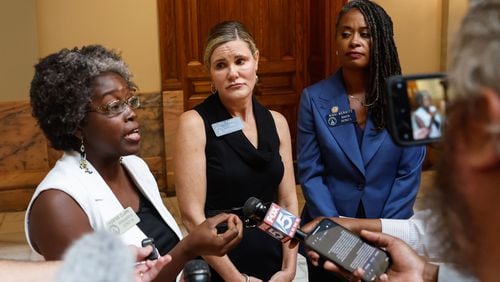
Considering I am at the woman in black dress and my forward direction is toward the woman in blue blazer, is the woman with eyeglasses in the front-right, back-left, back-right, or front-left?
back-right

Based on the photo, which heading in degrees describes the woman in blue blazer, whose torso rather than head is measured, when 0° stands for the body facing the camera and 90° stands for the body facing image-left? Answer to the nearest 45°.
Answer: approximately 0°

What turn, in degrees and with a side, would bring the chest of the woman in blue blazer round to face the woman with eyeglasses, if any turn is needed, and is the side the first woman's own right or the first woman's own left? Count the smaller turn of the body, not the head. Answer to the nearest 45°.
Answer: approximately 45° to the first woman's own right

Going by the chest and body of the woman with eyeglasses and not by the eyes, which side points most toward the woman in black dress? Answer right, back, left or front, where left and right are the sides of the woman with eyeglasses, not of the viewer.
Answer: left
